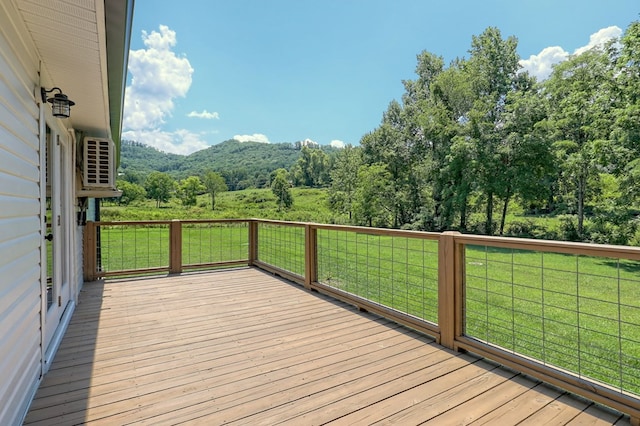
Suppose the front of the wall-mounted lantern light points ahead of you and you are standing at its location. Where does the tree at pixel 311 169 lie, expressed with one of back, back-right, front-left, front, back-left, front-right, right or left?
front-left

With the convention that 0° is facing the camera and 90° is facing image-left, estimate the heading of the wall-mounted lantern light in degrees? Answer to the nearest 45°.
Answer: approximately 270°

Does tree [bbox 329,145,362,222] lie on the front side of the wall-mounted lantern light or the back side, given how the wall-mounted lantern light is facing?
on the front side

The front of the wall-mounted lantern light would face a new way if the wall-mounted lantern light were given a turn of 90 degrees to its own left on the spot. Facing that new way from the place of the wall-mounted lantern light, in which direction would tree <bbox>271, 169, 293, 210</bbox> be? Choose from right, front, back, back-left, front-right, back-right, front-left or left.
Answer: front-right

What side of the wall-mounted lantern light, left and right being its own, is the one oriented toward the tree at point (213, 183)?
left

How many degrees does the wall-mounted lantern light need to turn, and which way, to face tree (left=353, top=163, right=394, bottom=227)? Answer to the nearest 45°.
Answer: approximately 45° to its left

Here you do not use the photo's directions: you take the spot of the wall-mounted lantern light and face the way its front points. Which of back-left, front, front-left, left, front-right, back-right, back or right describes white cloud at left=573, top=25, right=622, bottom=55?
front

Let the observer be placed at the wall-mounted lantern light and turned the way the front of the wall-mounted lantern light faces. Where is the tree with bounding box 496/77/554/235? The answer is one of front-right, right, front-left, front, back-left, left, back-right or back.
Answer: front

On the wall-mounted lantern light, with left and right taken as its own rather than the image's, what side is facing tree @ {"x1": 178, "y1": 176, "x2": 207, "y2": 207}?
left

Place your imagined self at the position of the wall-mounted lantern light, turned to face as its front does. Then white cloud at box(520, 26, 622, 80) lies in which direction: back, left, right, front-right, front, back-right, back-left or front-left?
front

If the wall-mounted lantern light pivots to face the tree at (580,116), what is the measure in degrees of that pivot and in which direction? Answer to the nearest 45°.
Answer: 0° — it already faces it

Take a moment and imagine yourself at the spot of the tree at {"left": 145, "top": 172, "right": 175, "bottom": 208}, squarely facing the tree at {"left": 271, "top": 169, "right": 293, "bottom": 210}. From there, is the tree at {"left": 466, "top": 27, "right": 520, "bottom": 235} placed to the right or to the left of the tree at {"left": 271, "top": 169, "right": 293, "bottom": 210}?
right

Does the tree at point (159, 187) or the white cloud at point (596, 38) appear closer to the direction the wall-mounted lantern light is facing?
the white cloud
